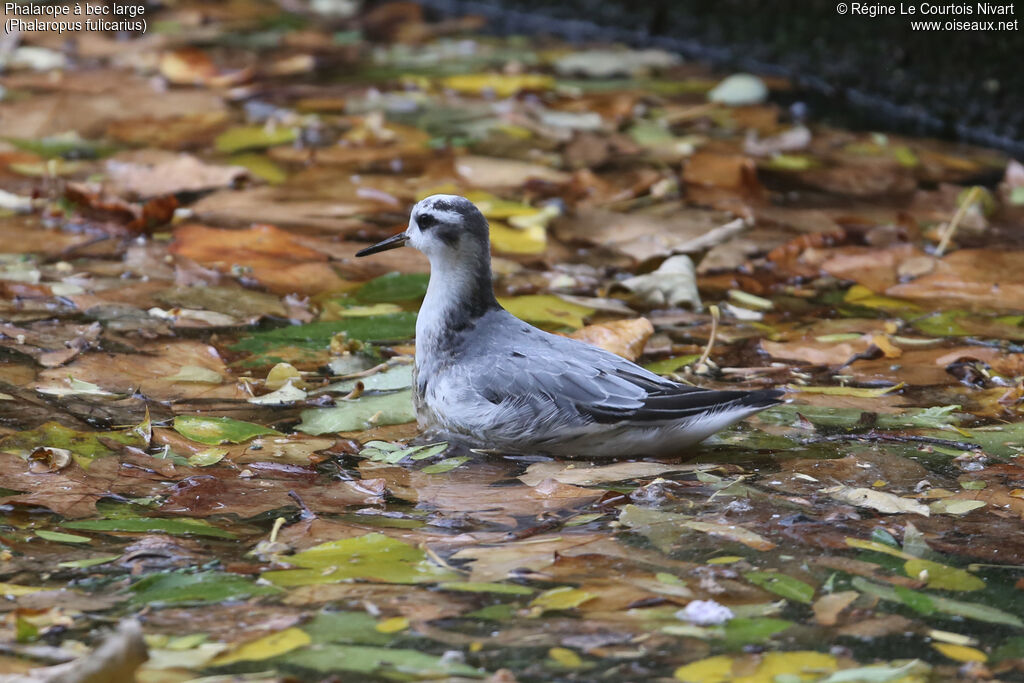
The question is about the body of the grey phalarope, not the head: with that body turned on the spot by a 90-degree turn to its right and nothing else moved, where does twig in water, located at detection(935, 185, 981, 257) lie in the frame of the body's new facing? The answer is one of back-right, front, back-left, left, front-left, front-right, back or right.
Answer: front-right

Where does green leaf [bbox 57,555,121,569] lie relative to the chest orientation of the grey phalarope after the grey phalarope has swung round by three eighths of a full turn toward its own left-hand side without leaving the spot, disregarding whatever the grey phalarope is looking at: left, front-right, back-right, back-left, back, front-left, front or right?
right

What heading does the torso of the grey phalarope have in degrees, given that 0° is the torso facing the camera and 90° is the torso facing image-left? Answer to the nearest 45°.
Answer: approximately 90°

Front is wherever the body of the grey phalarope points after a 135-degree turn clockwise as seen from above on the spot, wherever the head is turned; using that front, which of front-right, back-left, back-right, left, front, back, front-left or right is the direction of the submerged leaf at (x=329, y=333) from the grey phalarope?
left

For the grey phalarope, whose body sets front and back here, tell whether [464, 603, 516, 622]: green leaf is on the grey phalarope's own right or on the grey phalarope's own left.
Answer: on the grey phalarope's own left

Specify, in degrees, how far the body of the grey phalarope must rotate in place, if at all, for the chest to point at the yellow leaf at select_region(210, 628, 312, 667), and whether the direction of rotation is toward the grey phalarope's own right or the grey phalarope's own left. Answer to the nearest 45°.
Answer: approximately 90° to the grey phalarope's own left

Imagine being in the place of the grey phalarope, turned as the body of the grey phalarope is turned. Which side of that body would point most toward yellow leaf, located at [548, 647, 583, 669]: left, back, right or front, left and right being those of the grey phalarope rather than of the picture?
left

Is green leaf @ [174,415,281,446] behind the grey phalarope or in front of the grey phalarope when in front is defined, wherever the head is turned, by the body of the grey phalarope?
in front

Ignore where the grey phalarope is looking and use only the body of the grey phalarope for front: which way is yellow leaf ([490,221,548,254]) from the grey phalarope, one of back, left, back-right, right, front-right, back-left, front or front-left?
right

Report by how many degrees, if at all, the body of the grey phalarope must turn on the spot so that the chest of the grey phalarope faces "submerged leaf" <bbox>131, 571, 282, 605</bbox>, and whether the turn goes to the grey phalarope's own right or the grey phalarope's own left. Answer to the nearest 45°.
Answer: approximately 45° to the grey phalarope's own left

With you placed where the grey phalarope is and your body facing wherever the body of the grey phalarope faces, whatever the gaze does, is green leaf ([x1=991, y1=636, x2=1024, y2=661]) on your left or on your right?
on your left

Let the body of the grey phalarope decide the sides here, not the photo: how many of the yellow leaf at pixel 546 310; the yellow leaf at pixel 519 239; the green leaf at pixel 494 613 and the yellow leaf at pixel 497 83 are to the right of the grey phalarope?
3
